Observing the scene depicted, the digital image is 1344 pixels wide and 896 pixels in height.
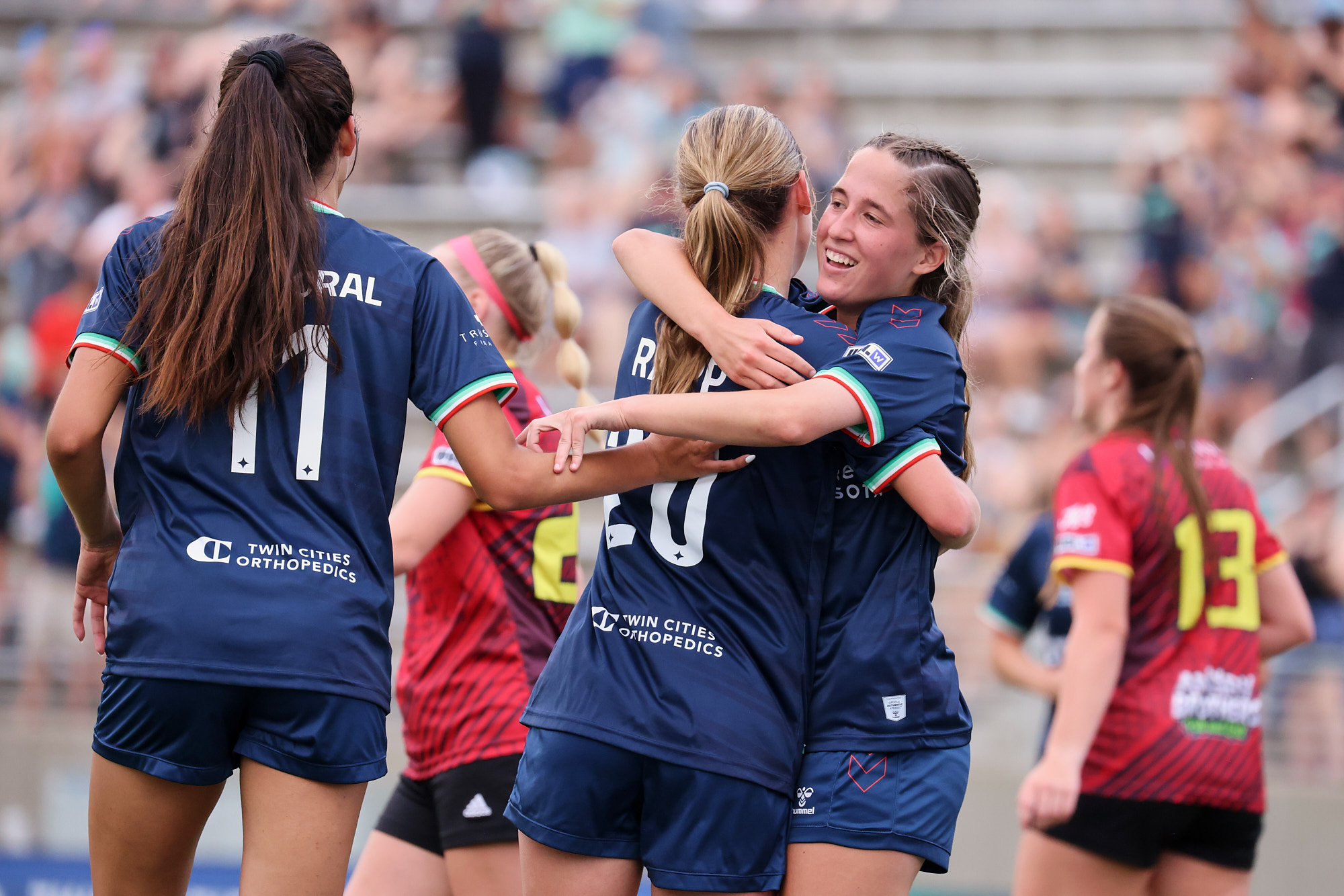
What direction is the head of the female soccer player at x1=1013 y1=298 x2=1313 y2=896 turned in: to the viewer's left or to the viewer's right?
to the viewer's left

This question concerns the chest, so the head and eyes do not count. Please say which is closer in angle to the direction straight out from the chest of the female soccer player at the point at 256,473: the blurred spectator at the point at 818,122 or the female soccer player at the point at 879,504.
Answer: the blurred spectator

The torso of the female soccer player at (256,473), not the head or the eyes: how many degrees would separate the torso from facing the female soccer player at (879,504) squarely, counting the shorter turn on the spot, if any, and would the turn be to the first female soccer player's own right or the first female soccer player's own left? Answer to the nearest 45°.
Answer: approximately 90° to the first female soccer player's own right

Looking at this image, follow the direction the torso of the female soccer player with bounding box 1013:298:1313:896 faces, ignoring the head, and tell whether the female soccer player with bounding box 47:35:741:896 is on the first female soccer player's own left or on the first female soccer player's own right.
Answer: on the first female soccer player's own left

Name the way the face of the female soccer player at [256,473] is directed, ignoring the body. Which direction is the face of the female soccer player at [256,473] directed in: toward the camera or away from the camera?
away from the camera

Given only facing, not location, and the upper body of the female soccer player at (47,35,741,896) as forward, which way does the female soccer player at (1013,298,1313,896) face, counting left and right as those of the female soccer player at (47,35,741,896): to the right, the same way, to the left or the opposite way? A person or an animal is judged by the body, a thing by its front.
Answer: the same way

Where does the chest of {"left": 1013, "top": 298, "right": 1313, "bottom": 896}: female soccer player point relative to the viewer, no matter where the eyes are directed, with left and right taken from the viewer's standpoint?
facing away from the viewer and to the left of the viewer

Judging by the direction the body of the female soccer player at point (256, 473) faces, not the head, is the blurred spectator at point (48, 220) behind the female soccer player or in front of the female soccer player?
in front

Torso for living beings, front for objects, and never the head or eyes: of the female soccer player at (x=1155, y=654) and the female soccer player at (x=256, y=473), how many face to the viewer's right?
0

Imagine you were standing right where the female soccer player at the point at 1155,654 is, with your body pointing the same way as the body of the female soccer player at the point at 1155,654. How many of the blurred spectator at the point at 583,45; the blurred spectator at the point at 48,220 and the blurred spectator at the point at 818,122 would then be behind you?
0

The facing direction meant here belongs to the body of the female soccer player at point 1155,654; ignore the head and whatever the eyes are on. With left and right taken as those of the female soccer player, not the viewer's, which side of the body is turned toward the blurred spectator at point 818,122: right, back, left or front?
front

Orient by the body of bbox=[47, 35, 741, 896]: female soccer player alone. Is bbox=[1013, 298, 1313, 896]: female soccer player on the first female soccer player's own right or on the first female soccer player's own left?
on the first female soccer player's own right

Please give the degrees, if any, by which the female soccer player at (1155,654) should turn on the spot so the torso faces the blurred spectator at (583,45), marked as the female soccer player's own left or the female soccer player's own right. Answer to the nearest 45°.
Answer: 0° — they already face them

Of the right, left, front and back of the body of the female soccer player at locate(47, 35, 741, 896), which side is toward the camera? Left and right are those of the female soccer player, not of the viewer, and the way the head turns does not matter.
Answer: back

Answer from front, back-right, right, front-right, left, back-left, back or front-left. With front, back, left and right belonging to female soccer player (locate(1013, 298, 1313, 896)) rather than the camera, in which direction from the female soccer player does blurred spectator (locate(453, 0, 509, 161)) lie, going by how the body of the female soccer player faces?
front

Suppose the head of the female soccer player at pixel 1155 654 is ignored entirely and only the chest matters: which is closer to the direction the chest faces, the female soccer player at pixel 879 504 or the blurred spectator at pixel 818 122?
the blurred spectator
